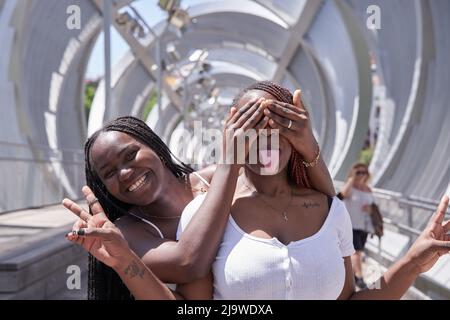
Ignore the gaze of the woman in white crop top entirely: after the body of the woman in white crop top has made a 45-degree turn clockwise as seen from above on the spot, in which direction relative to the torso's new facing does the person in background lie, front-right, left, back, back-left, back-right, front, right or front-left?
back-right

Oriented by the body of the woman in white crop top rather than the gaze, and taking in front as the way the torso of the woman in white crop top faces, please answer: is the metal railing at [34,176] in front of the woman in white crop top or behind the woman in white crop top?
behind

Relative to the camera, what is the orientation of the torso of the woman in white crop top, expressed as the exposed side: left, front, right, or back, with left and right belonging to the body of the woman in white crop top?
front

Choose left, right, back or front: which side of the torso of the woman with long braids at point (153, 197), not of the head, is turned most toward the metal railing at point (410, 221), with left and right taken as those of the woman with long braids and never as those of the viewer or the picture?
left

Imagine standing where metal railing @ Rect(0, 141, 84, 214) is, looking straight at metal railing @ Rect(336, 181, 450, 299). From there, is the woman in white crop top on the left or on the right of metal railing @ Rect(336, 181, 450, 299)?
right

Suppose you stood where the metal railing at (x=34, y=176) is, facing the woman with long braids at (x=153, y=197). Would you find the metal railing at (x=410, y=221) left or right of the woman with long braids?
left

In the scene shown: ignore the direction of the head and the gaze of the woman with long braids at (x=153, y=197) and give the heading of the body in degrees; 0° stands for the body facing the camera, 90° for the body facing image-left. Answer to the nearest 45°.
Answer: approximately 315°
